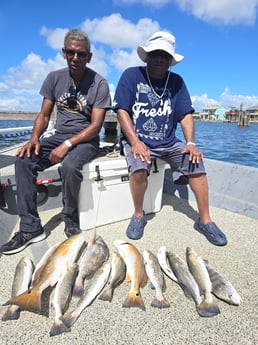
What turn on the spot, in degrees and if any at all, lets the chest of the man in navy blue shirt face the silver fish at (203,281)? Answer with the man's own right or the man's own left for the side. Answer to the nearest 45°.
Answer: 0° — they already face it

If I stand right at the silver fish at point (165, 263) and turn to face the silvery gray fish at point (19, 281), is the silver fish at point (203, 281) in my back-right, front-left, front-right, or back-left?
back-left

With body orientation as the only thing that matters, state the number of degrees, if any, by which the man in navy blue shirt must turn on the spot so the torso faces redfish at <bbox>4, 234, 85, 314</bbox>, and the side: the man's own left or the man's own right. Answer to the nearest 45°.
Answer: approximately 45° to the man's own right

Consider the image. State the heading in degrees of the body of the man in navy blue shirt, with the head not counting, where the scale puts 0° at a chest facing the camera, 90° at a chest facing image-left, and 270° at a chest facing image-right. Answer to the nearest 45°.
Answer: approximately 0°

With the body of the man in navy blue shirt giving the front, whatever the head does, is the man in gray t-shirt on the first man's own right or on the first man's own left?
on the first man's own right

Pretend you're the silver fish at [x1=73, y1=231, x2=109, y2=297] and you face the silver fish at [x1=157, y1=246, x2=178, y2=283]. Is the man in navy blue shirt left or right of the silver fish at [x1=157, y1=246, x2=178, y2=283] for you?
left

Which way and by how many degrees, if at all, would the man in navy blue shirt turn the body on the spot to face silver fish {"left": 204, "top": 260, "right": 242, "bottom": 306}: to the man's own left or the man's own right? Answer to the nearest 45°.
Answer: approximately 45° to the man's own left

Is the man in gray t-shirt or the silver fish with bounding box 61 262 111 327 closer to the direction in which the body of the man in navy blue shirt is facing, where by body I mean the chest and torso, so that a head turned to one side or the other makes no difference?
the silver fish
